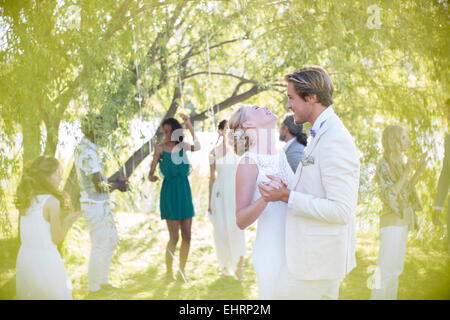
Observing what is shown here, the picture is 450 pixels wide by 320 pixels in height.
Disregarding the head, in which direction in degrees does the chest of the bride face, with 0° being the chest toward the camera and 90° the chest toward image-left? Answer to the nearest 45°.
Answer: approximately 270°

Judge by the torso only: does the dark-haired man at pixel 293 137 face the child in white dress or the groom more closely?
the child in white dress

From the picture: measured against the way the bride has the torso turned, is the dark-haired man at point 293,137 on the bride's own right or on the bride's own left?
on the bride's own left

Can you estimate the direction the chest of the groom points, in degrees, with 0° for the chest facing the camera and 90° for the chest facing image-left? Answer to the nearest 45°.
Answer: approximately 90°

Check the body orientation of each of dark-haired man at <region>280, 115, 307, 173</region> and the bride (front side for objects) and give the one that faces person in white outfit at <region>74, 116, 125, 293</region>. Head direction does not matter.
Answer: the dark-haired man

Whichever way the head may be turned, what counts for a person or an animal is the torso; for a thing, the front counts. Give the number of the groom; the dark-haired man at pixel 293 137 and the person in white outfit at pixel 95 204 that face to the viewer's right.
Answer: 1

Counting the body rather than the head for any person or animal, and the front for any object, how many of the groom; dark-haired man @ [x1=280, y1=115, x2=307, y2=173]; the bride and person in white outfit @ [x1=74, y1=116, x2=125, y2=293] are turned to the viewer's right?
2

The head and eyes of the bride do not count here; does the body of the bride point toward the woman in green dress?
no

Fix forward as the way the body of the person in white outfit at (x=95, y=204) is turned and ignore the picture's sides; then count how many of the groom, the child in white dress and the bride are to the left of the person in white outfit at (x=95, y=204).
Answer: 0

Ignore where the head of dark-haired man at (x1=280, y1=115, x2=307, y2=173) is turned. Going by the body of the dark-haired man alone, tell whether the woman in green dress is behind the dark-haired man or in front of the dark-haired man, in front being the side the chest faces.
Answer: in front

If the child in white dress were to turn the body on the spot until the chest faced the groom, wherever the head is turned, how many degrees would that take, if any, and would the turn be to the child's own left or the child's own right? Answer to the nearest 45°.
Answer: approximately 90° to the child's own right

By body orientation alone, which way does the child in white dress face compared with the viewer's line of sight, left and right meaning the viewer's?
facing away from the viewer and to the right of the viewer

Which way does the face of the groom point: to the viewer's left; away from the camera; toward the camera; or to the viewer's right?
to the viewer's left

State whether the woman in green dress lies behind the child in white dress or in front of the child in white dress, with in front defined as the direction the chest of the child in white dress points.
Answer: in front
